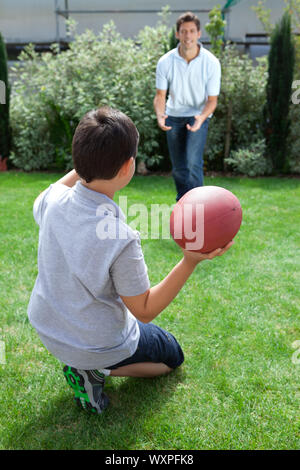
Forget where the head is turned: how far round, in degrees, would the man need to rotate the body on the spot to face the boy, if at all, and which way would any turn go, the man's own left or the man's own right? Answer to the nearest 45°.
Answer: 0° — they already face them

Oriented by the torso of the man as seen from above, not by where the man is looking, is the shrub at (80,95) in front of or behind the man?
behind

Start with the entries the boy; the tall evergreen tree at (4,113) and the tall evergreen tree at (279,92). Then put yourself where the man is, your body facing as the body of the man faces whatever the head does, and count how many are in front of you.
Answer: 1

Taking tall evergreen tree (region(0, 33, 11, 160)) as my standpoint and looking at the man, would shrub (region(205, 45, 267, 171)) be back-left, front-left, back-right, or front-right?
front-left

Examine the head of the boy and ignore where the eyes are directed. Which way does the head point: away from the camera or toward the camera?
away from the camera

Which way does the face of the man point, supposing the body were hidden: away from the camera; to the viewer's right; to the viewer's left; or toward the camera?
toward the camera

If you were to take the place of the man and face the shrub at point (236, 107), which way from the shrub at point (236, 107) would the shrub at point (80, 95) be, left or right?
left

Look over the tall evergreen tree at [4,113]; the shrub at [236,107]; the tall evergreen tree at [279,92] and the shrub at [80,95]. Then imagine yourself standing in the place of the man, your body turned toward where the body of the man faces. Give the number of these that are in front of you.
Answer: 0

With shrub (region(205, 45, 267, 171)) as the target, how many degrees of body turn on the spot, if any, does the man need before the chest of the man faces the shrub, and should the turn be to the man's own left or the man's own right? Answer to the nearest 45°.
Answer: approximately 180°

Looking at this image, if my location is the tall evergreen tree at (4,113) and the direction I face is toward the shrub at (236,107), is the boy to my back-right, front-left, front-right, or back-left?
front-right

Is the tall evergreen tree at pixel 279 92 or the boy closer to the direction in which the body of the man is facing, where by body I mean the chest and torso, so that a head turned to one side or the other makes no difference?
the boy

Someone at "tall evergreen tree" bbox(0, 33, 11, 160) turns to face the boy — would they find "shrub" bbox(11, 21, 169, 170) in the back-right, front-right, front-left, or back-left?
front-left

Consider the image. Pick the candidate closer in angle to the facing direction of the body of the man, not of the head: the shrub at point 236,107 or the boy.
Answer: the boy

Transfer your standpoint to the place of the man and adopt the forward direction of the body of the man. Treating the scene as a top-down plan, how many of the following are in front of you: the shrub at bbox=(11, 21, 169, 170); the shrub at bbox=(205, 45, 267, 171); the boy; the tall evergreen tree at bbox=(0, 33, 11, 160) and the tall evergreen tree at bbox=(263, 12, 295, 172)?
1

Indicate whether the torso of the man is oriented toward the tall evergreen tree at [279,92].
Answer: no

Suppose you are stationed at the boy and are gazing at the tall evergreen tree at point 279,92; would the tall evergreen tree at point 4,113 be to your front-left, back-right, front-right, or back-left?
front-left

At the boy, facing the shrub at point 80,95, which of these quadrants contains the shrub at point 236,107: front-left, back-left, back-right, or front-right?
front-right

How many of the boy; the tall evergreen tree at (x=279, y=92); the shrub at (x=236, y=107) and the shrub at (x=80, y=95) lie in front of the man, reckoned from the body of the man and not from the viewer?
1

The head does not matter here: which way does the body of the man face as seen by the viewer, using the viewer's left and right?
facing the viewer
